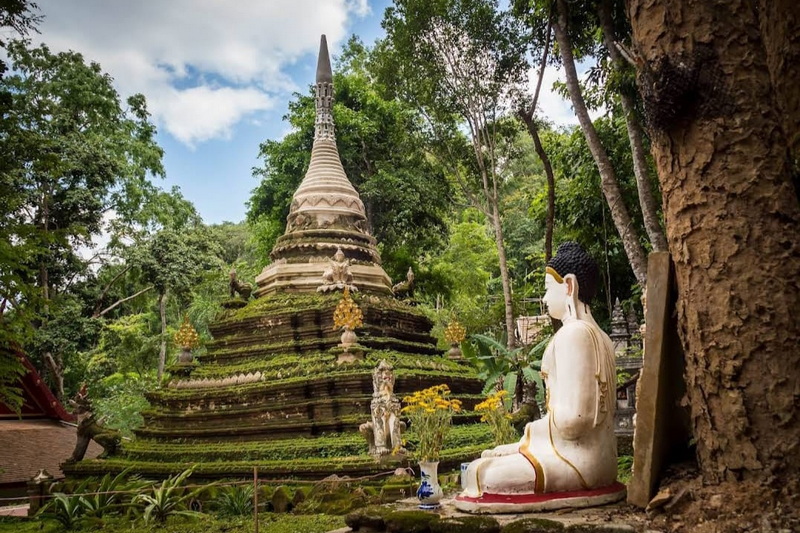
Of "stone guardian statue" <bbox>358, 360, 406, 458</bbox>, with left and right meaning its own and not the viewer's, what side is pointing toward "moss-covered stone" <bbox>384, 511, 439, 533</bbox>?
front

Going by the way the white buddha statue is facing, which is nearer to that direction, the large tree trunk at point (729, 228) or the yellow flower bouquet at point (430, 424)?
the yellow flower bouquet

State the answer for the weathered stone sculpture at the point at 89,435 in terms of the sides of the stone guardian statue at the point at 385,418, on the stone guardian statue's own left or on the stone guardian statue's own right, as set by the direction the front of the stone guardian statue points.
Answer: on the stone guardian statue's own right

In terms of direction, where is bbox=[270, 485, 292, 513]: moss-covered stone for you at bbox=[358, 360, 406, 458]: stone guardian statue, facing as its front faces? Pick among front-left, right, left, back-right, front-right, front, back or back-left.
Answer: front-right

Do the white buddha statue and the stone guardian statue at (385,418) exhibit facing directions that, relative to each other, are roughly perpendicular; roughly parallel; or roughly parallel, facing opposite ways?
roughly perpendicular

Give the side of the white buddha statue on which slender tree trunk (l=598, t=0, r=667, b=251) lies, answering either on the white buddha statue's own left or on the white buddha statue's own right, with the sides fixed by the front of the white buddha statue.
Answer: on the white buddha statue's own right

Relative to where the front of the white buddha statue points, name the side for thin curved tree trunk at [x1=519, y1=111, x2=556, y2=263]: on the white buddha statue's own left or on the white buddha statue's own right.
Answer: on the white buddha statue's own right

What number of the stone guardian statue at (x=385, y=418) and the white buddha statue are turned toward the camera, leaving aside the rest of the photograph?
1

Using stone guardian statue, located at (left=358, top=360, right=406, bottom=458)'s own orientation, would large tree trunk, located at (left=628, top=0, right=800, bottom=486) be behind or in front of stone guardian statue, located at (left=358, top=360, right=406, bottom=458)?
in front

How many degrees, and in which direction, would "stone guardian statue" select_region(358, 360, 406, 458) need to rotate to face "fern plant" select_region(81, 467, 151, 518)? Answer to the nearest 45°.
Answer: approximately 90° to its right

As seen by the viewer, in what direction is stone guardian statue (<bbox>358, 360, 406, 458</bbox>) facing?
toward the camera

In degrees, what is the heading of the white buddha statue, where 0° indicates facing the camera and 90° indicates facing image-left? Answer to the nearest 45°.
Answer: approximately 90°

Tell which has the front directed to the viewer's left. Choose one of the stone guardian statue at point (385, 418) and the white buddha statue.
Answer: the white buddha statue

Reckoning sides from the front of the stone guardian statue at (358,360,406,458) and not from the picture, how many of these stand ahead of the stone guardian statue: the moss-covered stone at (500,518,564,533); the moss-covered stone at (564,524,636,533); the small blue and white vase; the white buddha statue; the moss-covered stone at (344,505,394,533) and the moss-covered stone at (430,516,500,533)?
6
